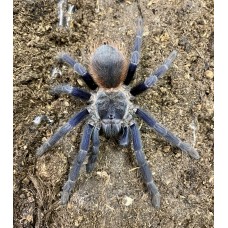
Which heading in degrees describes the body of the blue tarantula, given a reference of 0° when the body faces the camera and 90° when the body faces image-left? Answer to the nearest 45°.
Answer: approximately 0°
